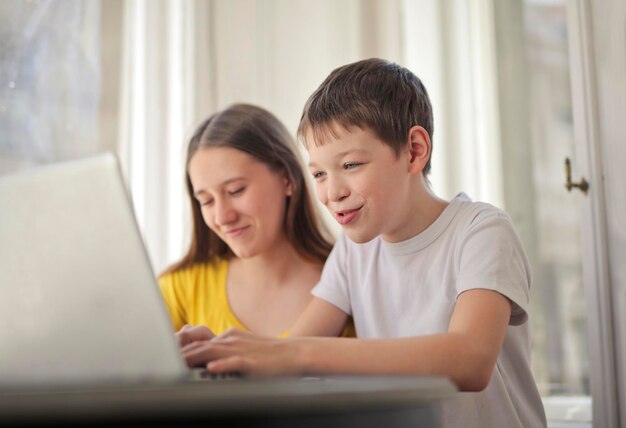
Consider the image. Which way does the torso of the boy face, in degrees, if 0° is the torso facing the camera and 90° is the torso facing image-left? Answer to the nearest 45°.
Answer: approximately 45°

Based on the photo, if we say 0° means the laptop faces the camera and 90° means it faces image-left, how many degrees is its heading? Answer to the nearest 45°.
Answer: approximately 225°

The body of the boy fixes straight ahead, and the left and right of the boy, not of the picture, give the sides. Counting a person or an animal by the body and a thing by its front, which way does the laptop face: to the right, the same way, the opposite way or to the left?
the opposite way
